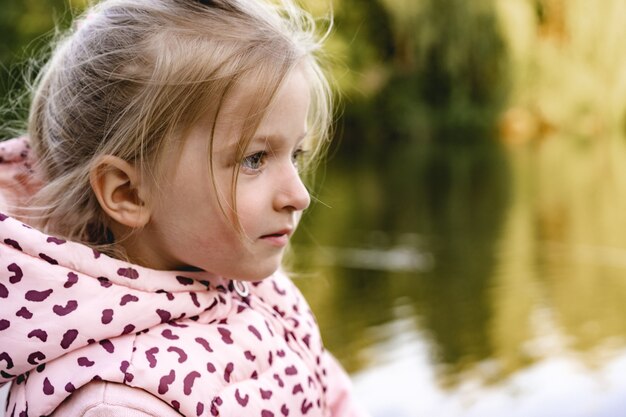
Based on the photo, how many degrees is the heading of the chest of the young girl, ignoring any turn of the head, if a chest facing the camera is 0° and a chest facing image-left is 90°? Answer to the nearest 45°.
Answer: approximately 315°
